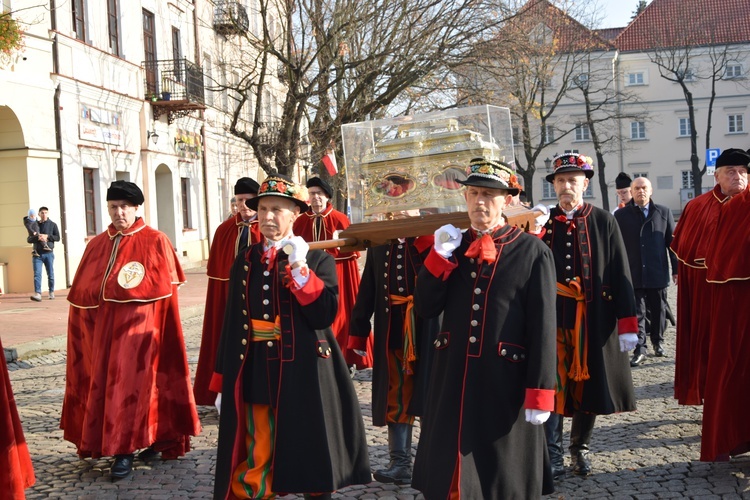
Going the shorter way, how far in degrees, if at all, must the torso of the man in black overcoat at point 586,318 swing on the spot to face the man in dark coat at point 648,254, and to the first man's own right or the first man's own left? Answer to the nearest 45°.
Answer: approximately 135° to the first man's own right

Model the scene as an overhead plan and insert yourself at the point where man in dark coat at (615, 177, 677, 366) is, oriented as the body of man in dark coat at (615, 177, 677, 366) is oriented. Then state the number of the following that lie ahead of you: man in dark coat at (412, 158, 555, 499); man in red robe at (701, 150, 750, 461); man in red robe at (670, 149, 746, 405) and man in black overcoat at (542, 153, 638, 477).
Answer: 4

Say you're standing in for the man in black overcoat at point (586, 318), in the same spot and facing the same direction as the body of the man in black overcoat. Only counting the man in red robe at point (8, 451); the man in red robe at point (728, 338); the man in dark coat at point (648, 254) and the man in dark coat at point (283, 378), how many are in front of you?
2

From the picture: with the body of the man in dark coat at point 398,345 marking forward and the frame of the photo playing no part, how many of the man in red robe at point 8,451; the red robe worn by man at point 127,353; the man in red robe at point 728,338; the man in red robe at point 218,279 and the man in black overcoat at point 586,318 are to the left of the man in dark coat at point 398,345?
2

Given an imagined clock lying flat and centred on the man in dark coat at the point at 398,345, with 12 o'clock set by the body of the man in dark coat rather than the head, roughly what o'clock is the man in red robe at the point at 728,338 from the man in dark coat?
The man in red robe is roughly at 9 o'clock from the man in dark coat.

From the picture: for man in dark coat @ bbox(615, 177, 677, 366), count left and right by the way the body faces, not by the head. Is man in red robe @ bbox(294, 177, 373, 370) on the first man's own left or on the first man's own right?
on the first man's own right

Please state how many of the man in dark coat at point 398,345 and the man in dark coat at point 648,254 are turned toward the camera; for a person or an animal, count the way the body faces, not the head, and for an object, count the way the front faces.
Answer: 2

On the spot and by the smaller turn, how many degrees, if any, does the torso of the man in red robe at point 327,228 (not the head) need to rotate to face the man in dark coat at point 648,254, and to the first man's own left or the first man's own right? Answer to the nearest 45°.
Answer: approximately 90° to the first man's own left
